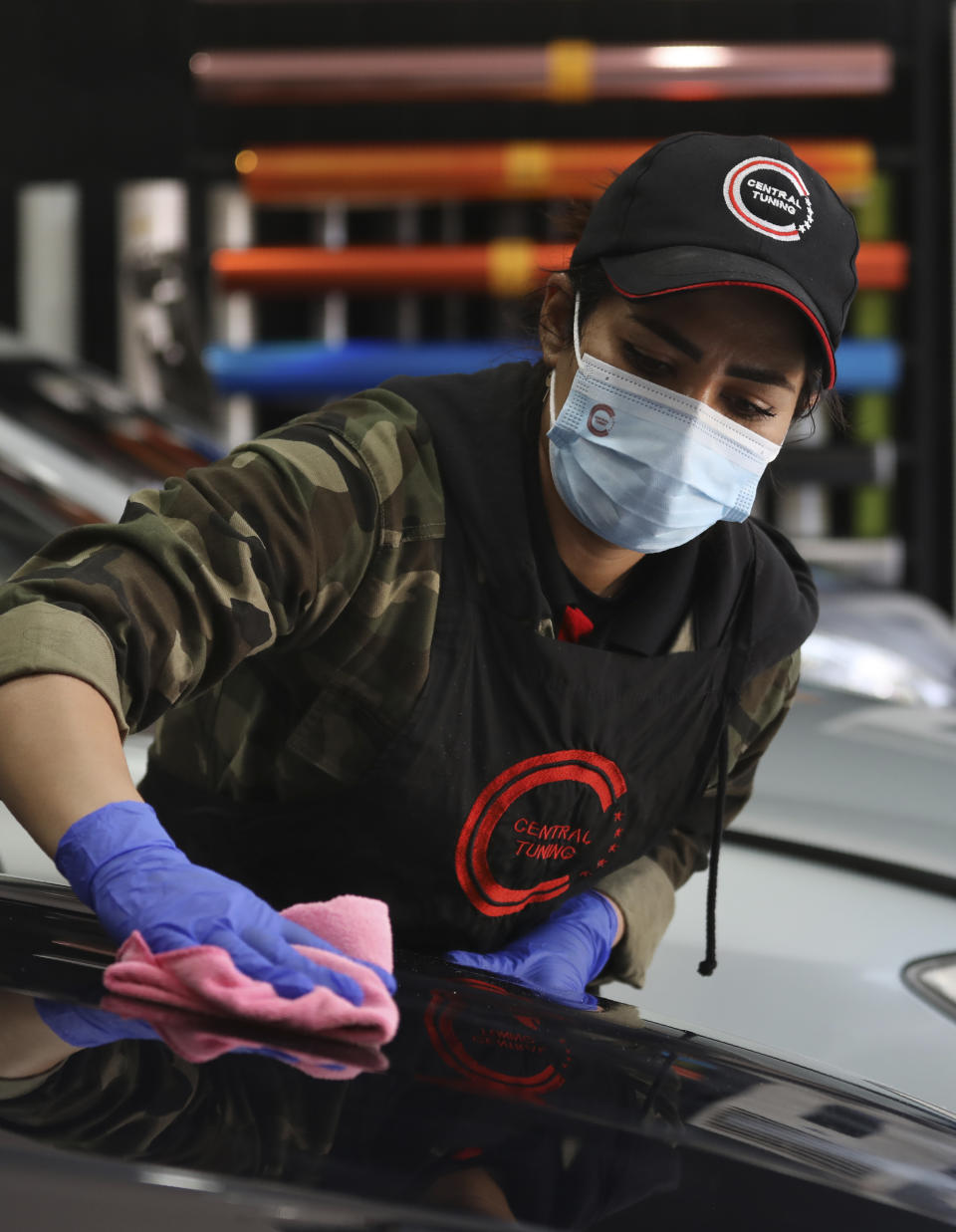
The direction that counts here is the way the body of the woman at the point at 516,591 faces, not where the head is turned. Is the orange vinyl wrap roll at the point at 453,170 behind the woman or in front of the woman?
behind

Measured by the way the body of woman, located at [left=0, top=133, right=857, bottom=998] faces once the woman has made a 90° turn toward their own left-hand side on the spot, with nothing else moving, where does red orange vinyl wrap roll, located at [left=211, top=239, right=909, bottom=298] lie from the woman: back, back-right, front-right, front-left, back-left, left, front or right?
left

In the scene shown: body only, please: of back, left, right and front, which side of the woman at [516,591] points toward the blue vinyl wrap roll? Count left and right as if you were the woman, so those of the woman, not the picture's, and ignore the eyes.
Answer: back

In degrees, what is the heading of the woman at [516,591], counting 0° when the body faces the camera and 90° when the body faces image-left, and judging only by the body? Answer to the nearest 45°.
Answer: approximately 0°
